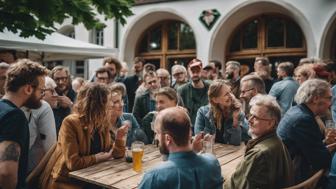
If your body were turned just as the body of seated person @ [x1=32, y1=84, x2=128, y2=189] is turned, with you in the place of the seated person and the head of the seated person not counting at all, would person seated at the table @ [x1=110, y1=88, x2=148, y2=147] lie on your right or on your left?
on your left

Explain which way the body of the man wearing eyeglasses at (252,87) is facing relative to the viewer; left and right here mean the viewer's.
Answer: facing to the left of the viewer

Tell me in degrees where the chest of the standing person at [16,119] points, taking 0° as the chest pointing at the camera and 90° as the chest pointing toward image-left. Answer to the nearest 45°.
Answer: approximately 270°

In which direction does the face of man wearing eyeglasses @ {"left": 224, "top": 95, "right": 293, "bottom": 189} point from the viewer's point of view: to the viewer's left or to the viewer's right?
to the viewer's left

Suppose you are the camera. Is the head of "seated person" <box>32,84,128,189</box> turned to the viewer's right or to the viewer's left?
to the viewer's right

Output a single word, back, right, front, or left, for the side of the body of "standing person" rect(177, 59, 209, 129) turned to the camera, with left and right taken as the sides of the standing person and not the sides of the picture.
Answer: front

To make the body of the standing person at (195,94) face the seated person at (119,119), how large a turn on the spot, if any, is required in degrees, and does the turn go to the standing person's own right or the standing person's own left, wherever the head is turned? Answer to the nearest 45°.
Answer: approximately 45° to the standing person's own right

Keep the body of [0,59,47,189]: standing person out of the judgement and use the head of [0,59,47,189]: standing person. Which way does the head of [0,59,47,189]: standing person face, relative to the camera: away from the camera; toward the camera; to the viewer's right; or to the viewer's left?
to the viewer's right

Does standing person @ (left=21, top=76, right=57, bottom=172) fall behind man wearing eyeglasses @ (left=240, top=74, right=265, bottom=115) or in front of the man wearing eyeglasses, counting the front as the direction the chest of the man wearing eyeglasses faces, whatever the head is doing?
in front
